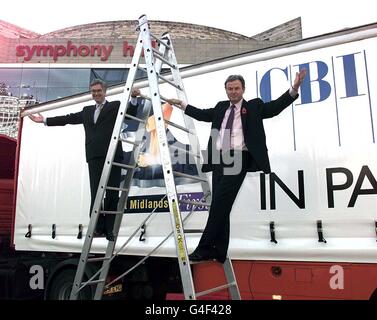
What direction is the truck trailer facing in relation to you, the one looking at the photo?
facing away from the viewer and to the left of the viewer

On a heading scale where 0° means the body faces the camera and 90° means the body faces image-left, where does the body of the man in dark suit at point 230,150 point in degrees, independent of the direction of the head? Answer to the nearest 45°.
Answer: approximately 0°

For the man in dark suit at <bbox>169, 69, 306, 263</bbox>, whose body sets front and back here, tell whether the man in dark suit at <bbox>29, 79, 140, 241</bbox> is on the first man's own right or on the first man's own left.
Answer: on the first man's own right
